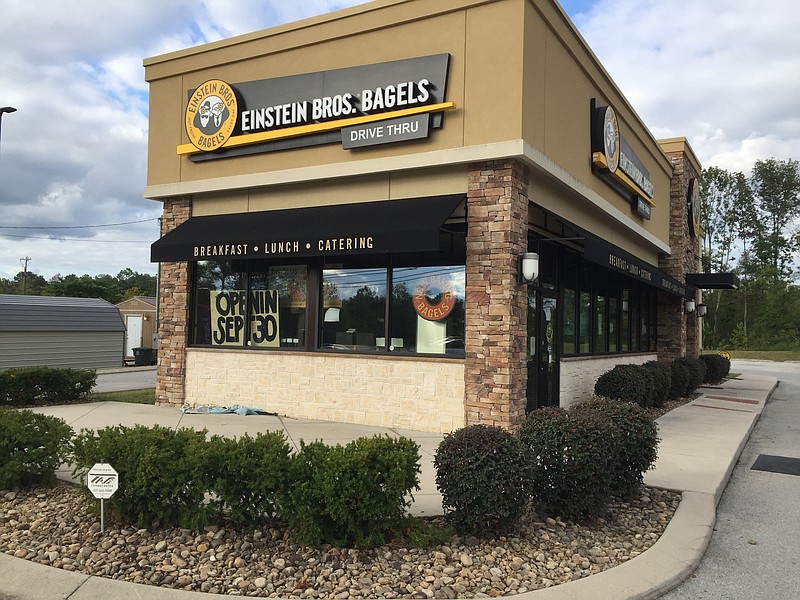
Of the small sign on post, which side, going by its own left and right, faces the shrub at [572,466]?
left

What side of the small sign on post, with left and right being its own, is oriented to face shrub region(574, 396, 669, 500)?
left

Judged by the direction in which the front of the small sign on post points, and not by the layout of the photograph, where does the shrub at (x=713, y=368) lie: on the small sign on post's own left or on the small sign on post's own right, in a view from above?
on the small sign on post's own left

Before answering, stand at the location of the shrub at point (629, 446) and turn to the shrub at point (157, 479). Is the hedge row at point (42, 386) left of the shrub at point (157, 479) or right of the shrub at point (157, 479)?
right

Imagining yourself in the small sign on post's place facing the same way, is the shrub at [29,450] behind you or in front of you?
behind

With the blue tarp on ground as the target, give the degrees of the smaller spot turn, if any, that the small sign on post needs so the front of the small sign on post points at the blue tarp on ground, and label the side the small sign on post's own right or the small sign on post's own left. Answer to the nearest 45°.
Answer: approximately 180°

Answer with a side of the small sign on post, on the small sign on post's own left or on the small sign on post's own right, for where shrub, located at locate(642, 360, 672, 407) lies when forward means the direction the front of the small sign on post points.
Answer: on the small sign on post's own left

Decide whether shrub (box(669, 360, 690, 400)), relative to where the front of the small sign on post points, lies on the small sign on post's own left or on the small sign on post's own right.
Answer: on the small sign on post's own left

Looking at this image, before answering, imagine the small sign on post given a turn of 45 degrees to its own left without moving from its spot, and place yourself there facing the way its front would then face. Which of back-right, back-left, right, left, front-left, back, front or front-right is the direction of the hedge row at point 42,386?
back-left

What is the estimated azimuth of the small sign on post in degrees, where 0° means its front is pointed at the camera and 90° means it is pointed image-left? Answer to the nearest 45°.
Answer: approximately 0°
